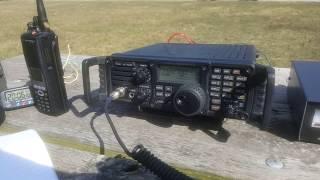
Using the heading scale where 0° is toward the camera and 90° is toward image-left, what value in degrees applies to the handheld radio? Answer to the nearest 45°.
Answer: approximately 45°
